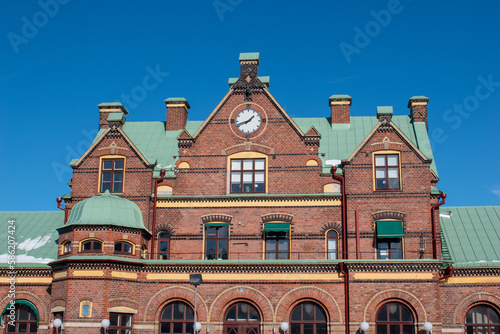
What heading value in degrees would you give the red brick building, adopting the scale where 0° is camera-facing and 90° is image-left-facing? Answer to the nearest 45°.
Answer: approximately 0°
